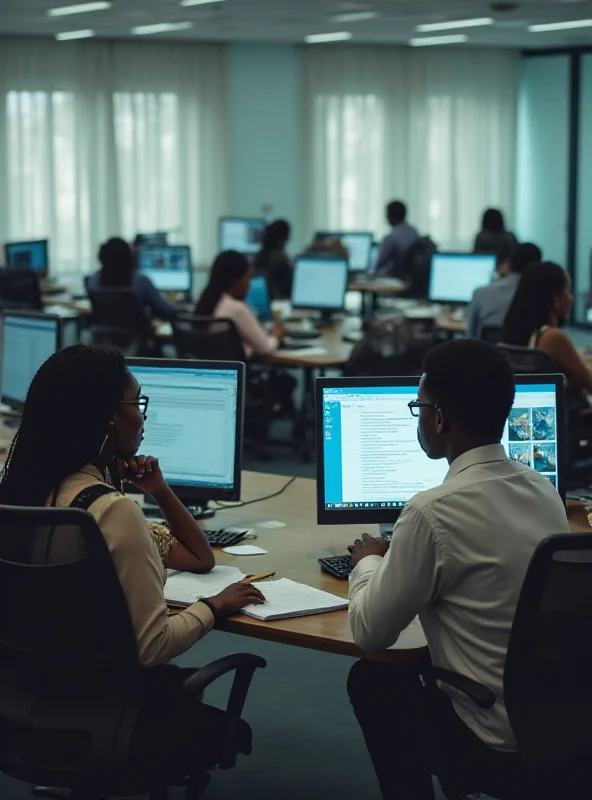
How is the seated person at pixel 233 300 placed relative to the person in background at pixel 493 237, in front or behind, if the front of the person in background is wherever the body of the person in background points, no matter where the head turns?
behind

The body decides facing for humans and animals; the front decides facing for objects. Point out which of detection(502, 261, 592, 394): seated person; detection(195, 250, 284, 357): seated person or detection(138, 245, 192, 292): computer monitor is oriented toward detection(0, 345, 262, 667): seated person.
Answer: the computer monitor

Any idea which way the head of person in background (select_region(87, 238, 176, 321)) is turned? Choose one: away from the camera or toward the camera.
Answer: away from the camera

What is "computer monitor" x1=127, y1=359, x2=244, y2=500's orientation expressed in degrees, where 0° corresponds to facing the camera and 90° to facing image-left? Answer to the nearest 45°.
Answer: approximately 0°

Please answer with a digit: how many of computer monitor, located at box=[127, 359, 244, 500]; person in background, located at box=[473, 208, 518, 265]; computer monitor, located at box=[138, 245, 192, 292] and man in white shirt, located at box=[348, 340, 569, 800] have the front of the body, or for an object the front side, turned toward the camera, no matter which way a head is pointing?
2

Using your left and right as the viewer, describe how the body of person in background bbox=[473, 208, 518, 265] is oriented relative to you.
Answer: facing away from the viewer

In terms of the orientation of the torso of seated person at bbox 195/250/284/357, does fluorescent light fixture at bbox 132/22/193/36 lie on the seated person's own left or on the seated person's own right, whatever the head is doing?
on the seated person's own left

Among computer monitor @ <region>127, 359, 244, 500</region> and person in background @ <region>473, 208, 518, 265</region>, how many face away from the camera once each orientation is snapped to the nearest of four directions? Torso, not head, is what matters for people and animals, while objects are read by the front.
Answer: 1

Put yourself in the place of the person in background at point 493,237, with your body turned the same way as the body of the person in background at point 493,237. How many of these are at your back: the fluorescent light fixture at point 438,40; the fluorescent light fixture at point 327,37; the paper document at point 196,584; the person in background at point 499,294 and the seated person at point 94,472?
3

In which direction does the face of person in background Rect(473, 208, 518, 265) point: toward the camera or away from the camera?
away from the camera

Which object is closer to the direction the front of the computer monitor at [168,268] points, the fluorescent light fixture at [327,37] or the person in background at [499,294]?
the person in background
